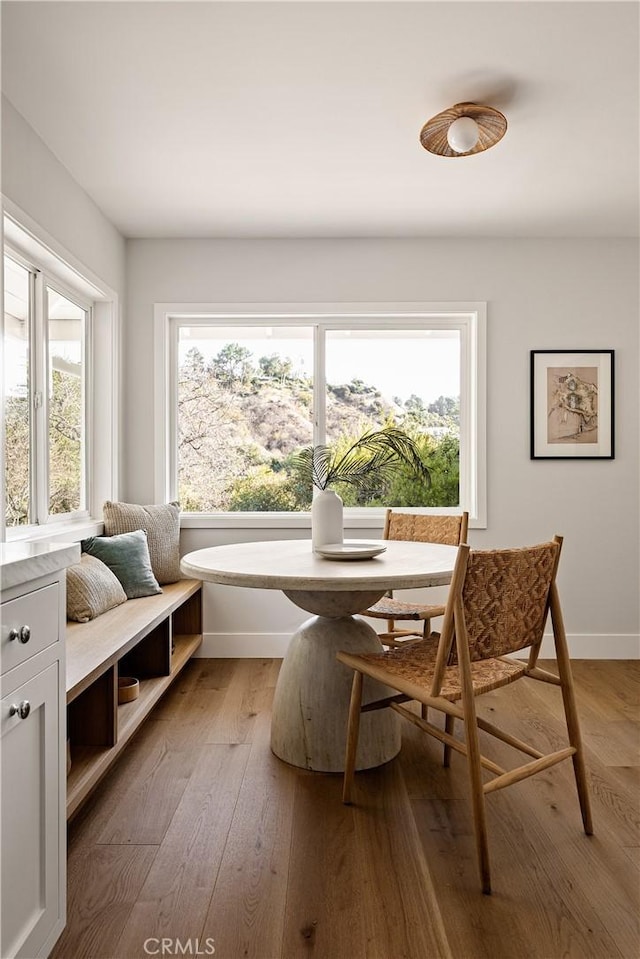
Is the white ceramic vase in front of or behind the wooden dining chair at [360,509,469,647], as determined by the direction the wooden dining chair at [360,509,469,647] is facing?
in front

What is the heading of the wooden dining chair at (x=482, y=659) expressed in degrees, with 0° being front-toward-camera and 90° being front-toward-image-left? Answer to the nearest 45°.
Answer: approximately 135°

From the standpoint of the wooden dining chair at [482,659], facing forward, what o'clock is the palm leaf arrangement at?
The palm leaf arrangement is roughly at 1 o'clock from the wooden dining chair.

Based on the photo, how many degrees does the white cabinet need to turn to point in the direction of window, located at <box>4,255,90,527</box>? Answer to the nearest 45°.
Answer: approximately 135° to its left

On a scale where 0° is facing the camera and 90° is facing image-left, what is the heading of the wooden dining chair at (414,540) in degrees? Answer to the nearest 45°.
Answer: approximately 45°

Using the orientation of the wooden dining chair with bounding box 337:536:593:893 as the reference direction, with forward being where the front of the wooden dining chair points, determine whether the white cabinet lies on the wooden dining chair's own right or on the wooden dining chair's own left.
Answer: on the wooden dining chair's own left

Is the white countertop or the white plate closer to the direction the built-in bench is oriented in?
the white plate

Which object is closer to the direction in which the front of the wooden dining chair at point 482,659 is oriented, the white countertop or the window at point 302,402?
the window

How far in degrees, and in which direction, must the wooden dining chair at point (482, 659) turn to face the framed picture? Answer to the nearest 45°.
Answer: approximately 45° to its right

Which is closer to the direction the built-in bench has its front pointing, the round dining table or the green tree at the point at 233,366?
the round dining table

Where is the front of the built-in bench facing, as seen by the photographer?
facing to the right of the viewer

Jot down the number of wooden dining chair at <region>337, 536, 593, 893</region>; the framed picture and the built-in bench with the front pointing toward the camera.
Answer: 1

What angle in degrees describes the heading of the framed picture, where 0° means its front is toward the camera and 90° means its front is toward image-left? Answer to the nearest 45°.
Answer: approximately 0°

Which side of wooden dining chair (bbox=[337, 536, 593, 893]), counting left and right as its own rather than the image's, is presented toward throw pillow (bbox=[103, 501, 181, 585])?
front
